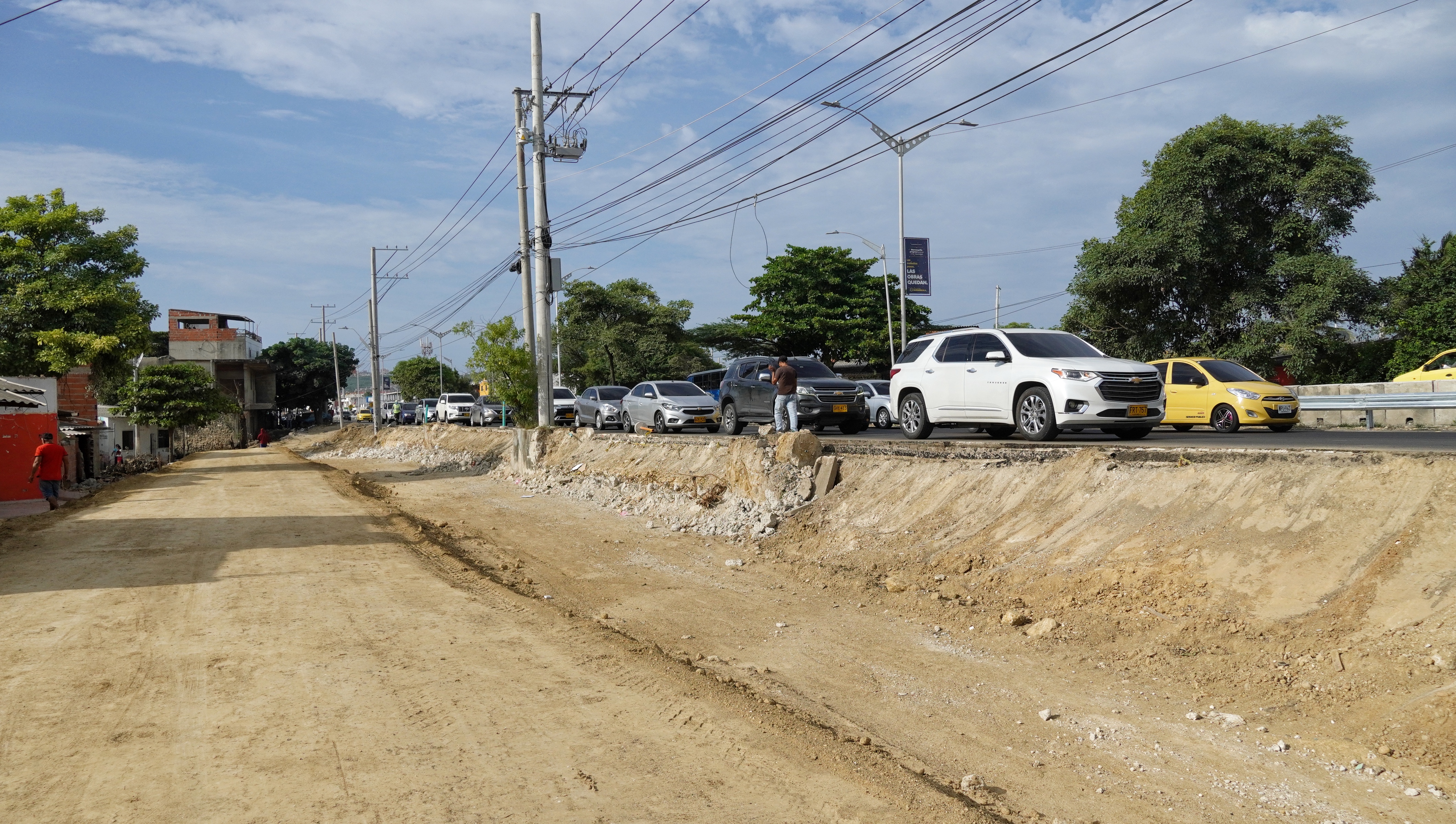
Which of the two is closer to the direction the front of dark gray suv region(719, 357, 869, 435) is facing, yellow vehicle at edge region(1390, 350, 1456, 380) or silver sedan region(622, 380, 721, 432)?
the yellow vehicle at edge

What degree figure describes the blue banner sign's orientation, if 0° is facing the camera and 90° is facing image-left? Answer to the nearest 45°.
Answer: approximately 0°

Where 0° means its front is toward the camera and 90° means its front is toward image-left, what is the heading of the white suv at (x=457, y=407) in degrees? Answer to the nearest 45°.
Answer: approximately 315°

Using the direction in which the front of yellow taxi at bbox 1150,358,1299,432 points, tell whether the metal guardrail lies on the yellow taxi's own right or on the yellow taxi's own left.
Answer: on the yellow taxi's own left

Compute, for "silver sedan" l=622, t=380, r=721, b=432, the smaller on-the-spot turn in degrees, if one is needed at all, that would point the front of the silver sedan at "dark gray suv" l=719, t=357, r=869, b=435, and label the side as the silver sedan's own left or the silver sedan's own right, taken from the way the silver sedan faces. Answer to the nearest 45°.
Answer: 0° — it already faces it

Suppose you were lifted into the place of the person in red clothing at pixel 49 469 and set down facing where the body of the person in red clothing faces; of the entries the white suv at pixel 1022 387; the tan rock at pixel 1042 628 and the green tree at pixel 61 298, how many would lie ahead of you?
1
